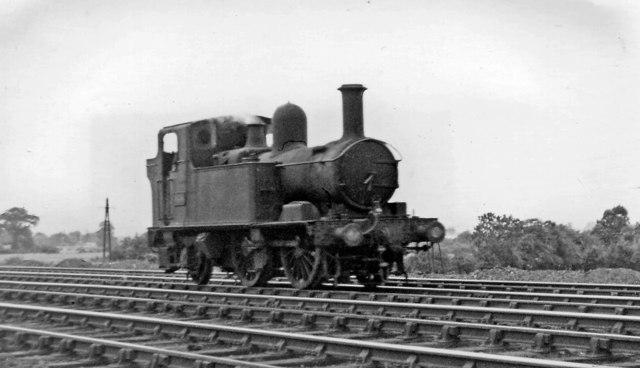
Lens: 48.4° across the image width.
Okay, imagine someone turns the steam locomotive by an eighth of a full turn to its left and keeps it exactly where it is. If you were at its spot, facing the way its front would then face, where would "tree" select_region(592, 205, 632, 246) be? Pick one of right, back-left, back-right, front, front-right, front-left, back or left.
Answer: front-left

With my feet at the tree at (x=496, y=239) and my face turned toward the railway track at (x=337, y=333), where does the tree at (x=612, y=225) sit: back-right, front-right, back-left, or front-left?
back-left

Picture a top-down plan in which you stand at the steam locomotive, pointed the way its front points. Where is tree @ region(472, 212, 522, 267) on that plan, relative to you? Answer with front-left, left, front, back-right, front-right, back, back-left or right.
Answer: left

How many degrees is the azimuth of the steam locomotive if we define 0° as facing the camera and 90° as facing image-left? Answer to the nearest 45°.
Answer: approximately 315°
